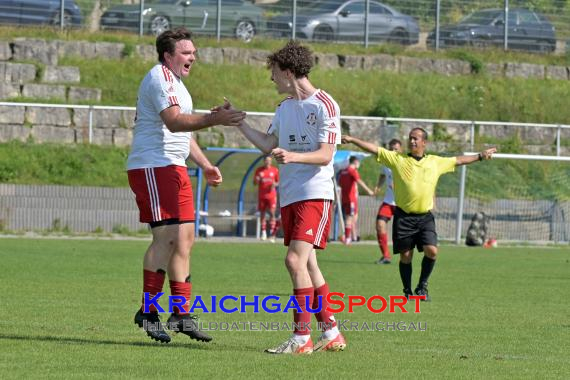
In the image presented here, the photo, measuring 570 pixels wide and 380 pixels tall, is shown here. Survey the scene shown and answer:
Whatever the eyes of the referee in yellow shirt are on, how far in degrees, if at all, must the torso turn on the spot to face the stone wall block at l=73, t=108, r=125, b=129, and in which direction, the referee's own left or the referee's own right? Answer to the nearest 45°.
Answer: approximately 135° to the referee's own right

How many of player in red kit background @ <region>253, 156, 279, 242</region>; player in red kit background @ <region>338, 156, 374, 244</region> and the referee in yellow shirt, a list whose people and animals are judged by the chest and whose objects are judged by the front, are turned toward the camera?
2

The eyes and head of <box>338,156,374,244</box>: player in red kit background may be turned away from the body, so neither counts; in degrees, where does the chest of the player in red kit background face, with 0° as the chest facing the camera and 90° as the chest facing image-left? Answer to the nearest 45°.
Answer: approximately 225°

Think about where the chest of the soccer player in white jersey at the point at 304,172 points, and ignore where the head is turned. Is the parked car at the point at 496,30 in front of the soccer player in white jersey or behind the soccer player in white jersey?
behind

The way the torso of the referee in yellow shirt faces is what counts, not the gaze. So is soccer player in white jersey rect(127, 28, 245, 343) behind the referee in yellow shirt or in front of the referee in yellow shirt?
in front

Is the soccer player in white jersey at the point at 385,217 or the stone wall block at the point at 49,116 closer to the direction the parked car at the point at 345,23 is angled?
the stone wall block

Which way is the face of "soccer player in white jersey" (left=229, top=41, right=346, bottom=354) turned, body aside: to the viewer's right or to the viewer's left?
to the viewer's left

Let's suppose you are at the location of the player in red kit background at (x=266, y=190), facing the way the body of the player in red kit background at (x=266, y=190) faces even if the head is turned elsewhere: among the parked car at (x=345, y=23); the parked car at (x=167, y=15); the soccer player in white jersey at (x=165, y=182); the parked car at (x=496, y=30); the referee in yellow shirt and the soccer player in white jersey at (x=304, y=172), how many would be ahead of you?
3

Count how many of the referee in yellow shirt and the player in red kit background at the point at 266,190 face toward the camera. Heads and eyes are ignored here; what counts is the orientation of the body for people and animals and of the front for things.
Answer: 2

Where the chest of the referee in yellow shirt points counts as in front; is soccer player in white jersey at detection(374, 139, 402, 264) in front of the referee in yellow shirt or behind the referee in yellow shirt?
behind

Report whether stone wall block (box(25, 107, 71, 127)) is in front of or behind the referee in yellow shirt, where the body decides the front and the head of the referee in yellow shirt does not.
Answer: behind

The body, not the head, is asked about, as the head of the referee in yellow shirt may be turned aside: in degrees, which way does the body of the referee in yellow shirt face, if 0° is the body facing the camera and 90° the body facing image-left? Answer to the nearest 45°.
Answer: approximately 0°
